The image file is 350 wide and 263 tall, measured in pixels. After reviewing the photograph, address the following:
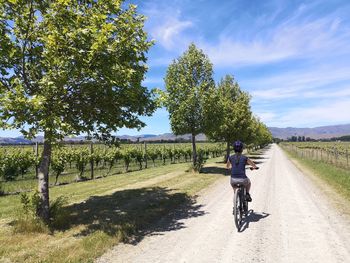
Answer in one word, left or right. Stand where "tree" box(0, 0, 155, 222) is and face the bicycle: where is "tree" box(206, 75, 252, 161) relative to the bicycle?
left

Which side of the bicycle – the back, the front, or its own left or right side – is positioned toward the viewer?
back

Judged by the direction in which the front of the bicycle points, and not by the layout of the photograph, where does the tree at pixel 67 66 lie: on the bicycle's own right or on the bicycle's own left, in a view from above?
on the bicycle's own left

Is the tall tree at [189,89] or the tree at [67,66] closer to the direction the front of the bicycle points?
the tall tree

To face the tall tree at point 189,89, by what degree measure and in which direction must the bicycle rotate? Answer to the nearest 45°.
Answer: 0° — it already faces it

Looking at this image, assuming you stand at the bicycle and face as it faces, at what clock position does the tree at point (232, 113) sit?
The tree is roughly at 12 o'clock from the bicycle.
